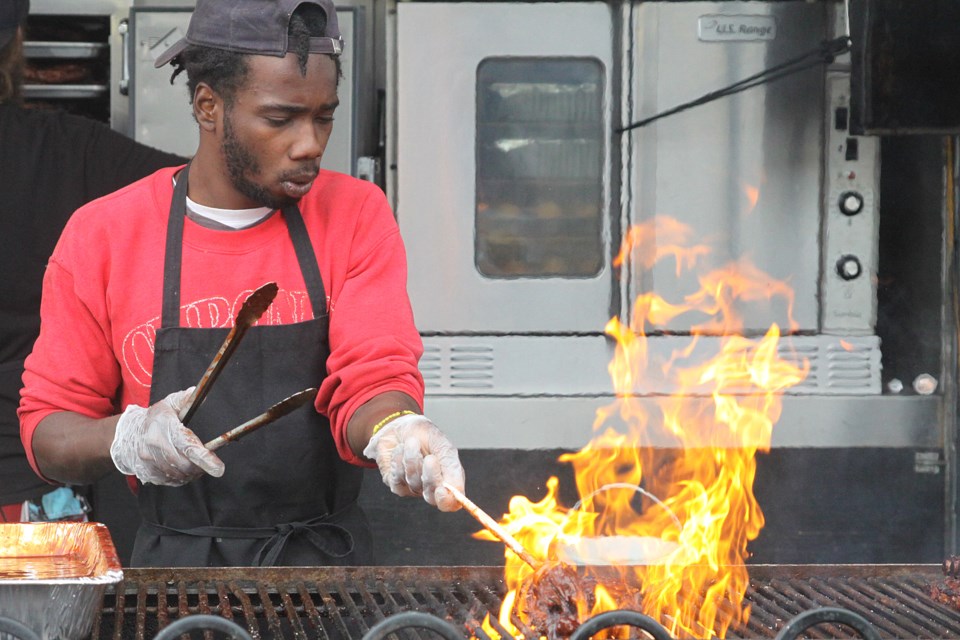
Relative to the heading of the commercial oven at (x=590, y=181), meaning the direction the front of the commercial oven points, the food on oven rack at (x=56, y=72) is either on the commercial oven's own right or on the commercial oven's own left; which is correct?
on the commercial oven's own right

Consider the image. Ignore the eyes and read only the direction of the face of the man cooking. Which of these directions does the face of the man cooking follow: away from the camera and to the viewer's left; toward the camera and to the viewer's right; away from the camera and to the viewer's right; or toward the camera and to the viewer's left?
toward the camera and to the viewer's right

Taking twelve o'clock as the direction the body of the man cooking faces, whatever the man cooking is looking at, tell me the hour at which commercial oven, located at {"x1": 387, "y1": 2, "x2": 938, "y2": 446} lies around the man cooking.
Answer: The commercial oven is roughly at 7 o'clock from the man cooking.
